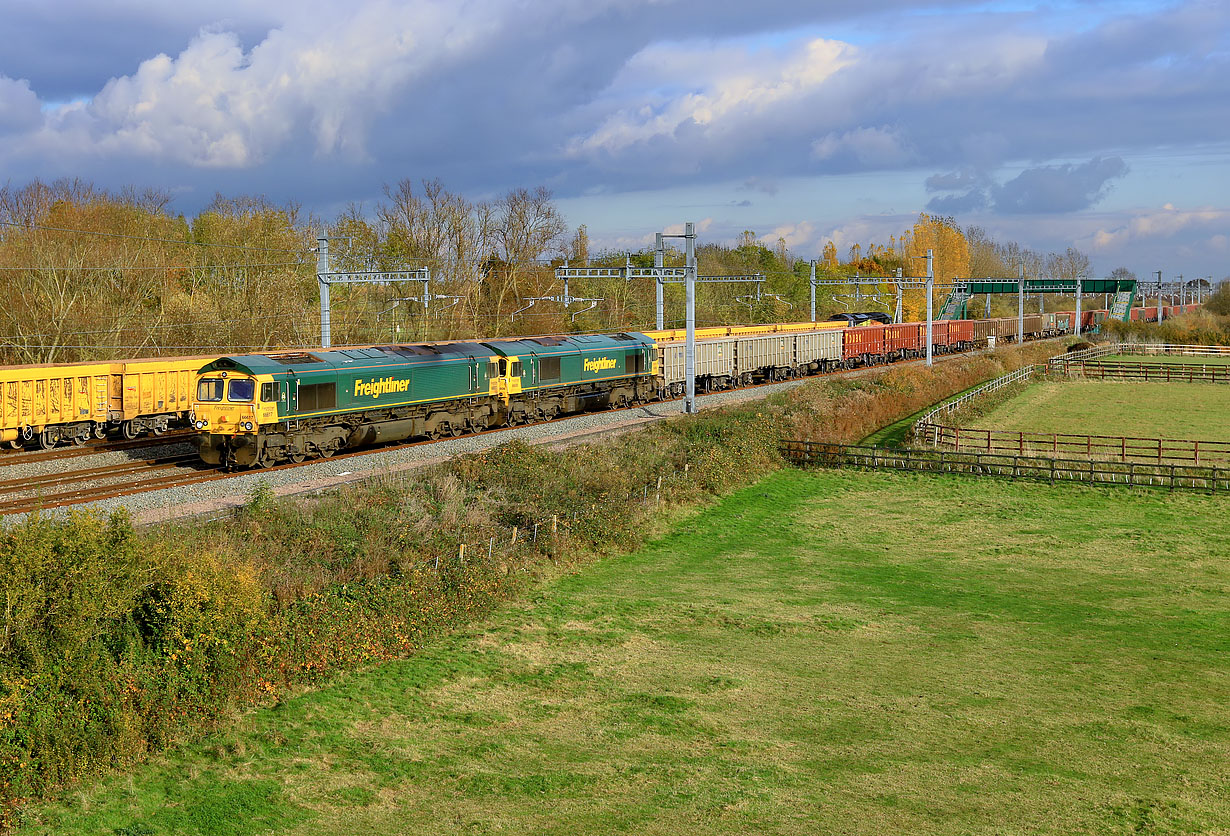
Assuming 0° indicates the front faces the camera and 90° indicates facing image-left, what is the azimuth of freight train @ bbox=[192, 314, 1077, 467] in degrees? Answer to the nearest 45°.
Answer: approximately 45°

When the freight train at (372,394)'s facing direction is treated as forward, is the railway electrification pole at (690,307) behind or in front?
behind

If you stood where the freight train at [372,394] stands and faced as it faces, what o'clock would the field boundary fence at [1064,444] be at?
The field boundary fence is roughly at 7 o'clock from the freight train.
